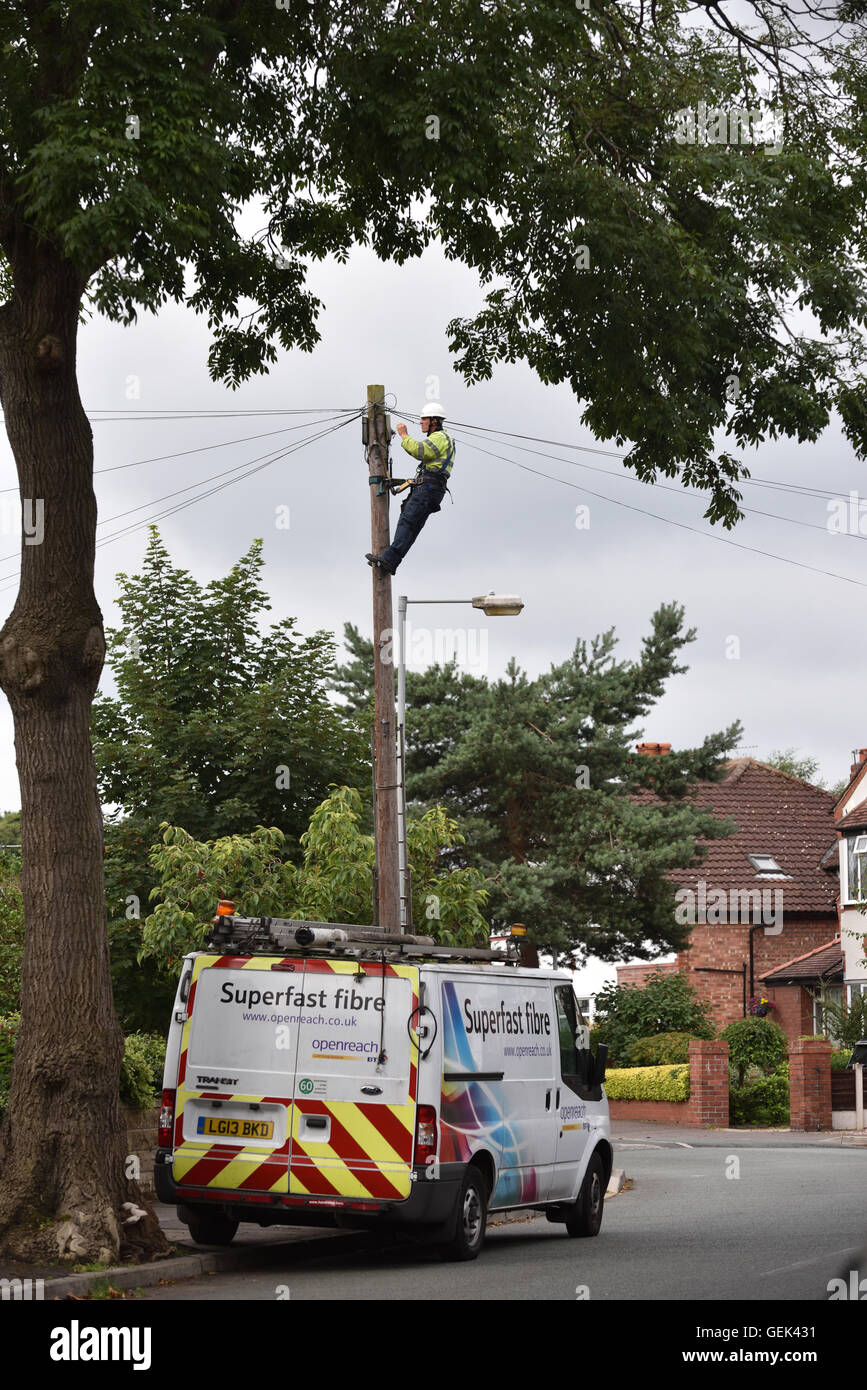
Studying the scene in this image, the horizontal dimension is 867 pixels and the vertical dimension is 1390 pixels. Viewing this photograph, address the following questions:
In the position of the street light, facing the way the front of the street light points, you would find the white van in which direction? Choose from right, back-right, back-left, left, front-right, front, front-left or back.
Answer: right

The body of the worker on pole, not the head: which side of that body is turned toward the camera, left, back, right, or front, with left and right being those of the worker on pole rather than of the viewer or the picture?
left

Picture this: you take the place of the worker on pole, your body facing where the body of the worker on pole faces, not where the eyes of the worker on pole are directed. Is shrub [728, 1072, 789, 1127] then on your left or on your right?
on your right

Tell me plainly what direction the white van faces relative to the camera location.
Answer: facing away from the viewer and to the right of the viewer

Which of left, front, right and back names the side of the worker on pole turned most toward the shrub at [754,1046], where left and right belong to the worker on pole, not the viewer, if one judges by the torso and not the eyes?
right

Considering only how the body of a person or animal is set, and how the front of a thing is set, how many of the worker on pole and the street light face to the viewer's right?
1

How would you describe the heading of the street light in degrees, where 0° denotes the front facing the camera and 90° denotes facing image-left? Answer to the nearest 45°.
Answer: approximately 270°

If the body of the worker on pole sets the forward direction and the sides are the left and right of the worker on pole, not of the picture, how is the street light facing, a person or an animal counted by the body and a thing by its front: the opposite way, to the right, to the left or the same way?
the opposite way

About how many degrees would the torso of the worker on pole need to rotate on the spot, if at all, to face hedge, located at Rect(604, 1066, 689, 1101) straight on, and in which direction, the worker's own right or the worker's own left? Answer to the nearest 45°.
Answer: approximately 90° to the worker's own right

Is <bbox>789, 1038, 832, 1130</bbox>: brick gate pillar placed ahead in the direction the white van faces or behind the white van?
ahead

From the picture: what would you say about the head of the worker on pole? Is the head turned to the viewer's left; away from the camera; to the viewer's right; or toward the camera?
to the viewer's left
